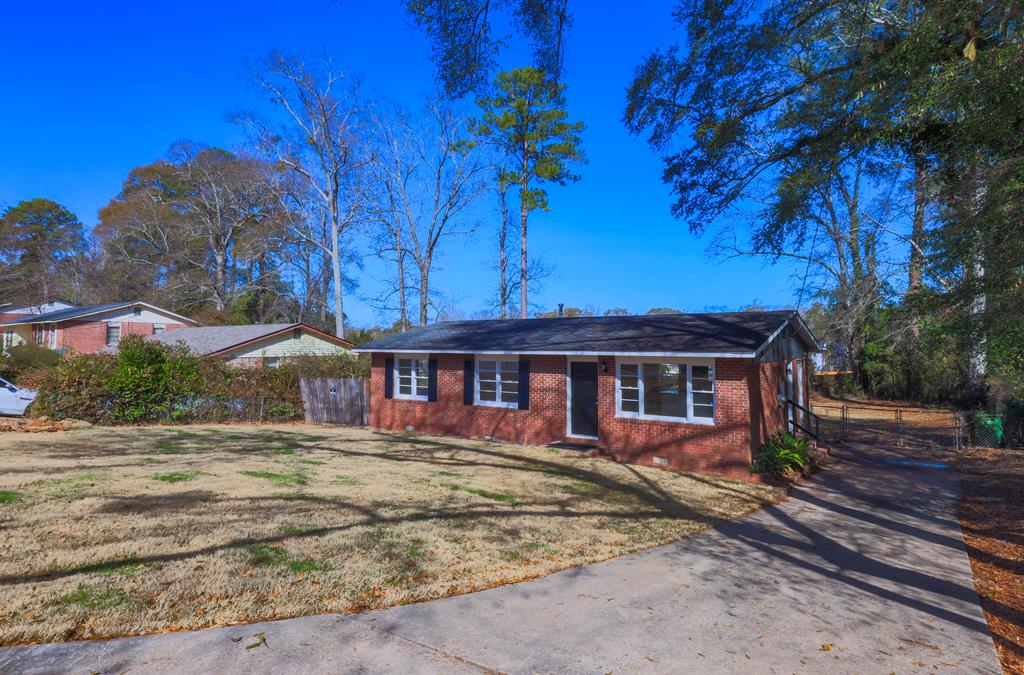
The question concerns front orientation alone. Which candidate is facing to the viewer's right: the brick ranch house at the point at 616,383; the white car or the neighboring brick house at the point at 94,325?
the white car

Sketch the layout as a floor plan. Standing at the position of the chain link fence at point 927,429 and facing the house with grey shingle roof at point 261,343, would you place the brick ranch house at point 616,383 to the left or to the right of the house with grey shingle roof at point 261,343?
left

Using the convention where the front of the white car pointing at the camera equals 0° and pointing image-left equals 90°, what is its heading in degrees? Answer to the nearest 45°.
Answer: approximately 270°

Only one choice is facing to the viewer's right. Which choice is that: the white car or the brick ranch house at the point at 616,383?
the white car

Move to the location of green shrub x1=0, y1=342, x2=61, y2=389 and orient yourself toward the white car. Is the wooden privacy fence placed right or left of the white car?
left

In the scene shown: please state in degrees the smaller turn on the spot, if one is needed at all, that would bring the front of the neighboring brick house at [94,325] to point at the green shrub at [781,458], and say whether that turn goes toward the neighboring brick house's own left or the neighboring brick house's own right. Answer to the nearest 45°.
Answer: approximately 45° to the neighboring brick house's own left

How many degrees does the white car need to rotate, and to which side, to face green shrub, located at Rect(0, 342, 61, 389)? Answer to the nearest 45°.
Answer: approximately 90° to its left

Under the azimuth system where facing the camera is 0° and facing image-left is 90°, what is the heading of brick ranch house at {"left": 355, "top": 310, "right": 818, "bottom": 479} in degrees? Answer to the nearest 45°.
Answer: approximately 45°

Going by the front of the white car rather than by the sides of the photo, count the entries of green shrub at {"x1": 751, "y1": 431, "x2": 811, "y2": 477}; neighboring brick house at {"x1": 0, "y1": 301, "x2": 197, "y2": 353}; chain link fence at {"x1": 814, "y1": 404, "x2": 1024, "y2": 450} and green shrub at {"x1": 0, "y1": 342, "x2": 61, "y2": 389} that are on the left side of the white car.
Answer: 2

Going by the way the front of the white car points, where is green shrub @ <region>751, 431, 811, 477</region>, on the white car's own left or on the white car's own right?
on the white car's own right

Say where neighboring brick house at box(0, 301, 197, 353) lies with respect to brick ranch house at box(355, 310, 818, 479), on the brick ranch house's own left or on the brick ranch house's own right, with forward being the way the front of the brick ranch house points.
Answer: on the brick ranch house's own right

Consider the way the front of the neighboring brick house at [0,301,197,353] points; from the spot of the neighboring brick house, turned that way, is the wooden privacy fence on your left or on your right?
on your left

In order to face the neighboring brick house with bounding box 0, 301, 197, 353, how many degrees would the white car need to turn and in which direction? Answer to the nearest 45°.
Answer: approximately 90° to its left

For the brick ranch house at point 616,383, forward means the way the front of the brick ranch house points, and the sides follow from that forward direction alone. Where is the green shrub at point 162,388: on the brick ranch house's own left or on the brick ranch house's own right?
on the brick ranch house's own right
